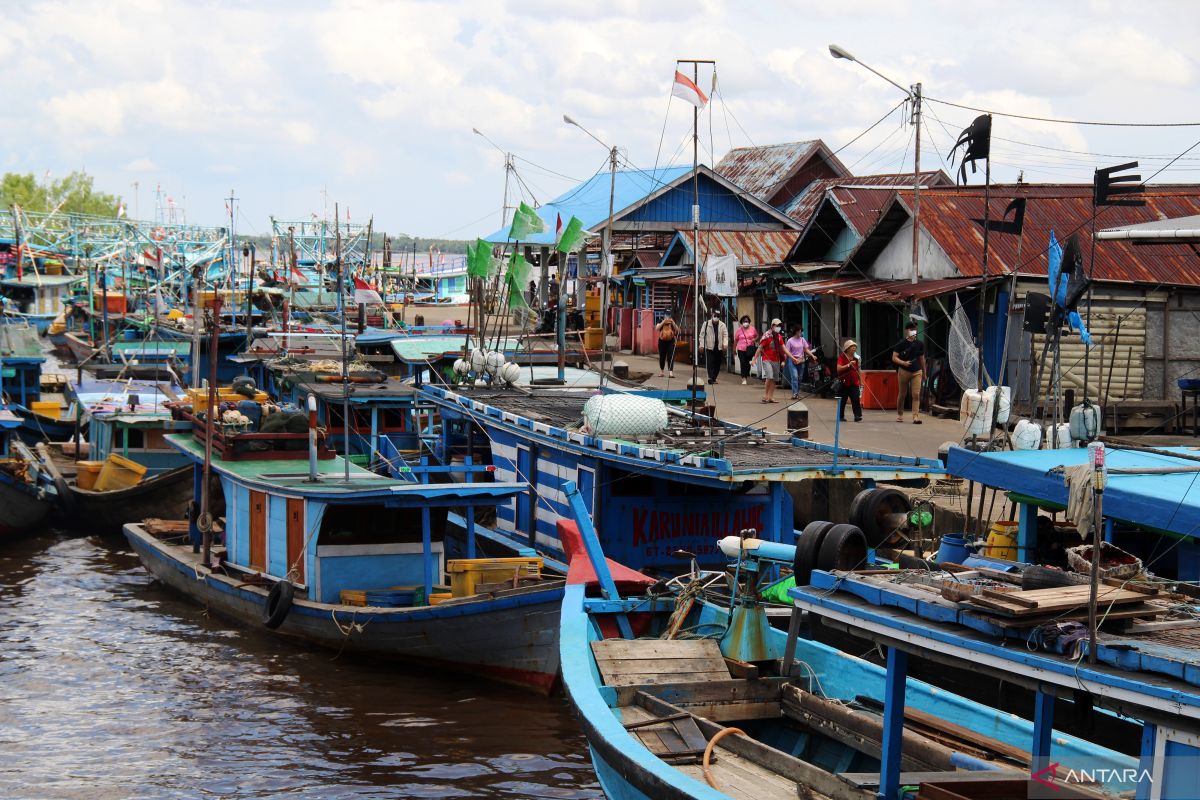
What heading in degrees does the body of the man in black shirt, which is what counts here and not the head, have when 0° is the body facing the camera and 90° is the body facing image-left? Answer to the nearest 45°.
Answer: approximately 0°

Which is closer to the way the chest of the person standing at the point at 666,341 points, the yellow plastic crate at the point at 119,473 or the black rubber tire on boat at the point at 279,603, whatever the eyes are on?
the black rubber tire on boat

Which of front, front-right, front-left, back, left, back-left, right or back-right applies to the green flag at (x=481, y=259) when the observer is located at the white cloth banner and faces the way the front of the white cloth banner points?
front-right

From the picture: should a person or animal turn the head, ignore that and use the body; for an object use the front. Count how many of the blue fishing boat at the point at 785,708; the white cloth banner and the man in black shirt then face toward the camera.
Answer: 2

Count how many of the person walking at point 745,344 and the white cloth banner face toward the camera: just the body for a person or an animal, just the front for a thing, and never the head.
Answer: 2

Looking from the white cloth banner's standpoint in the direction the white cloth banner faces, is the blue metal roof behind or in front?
behind
